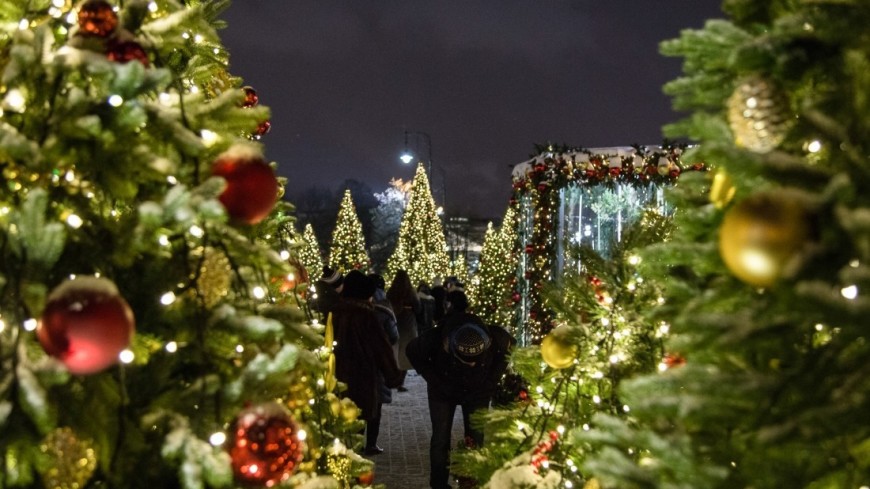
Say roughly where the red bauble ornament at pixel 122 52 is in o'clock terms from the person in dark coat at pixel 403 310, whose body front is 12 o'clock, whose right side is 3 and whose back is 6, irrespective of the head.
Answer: The red bauble ornament is roughly at 6 o'clock from the person in dark coat.

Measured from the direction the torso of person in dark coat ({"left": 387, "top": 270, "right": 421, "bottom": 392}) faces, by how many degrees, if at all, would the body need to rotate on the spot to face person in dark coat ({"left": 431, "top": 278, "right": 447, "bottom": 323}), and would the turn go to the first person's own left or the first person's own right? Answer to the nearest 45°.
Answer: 0° — they already face them

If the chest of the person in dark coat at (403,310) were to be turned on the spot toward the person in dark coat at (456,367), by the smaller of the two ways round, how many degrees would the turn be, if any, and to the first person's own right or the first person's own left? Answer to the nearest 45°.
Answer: approximately 180°

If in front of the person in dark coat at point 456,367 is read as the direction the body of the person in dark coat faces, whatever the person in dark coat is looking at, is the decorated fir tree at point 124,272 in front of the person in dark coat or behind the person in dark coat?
in front

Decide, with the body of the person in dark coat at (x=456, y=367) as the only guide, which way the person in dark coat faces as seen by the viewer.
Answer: toward the camera

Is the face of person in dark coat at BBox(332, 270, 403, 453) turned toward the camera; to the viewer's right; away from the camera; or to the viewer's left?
away from the camera

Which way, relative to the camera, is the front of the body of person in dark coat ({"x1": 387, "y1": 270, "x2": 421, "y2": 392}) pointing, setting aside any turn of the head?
away from the camera

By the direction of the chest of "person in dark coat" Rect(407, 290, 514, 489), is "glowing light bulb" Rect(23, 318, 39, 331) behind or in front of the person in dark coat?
in front

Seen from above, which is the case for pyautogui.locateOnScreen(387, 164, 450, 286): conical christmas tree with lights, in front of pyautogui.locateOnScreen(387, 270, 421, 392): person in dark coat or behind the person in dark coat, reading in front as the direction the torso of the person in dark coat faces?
in front

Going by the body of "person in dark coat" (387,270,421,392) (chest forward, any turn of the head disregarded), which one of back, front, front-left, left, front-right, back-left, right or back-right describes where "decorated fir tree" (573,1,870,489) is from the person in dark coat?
back
